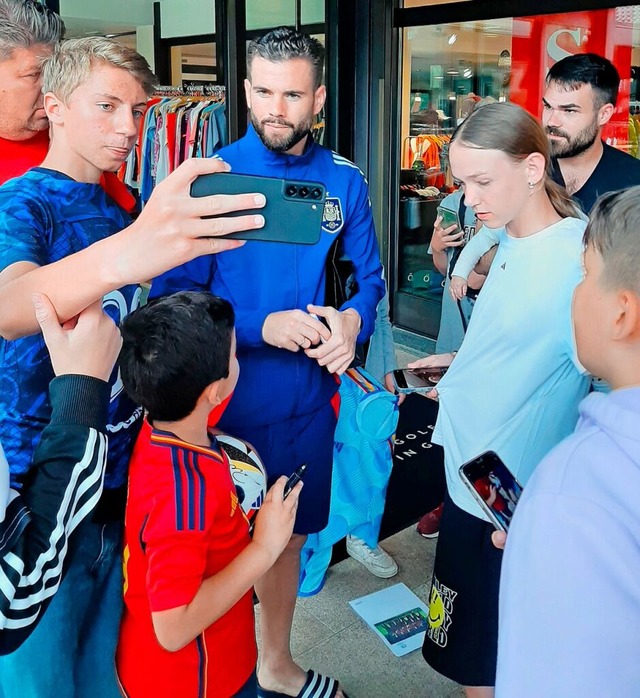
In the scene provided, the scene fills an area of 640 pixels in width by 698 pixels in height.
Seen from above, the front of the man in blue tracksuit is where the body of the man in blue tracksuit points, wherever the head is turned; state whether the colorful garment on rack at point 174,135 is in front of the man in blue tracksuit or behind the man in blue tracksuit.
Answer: behind

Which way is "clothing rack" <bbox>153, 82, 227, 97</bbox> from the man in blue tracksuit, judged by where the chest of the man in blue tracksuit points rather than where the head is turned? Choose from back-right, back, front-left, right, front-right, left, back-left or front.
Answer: back

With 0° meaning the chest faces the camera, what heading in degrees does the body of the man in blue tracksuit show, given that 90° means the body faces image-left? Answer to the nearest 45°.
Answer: approximately 0°

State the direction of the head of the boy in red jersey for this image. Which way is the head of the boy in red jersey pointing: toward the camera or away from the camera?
away from the camera

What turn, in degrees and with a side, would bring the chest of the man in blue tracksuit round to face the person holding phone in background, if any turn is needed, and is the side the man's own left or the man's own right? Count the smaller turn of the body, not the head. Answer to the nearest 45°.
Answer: approximately 135° to the man's own left

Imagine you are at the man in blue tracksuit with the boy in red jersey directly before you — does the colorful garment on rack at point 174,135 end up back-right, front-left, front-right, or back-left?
back-right

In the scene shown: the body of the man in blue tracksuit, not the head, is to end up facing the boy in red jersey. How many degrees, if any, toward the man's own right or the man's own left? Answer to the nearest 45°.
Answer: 0° — they already face them

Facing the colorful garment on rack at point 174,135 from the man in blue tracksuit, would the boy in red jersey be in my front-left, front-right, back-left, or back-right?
back-left

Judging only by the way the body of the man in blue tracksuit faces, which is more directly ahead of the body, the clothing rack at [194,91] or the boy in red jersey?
the boy in red jersey
